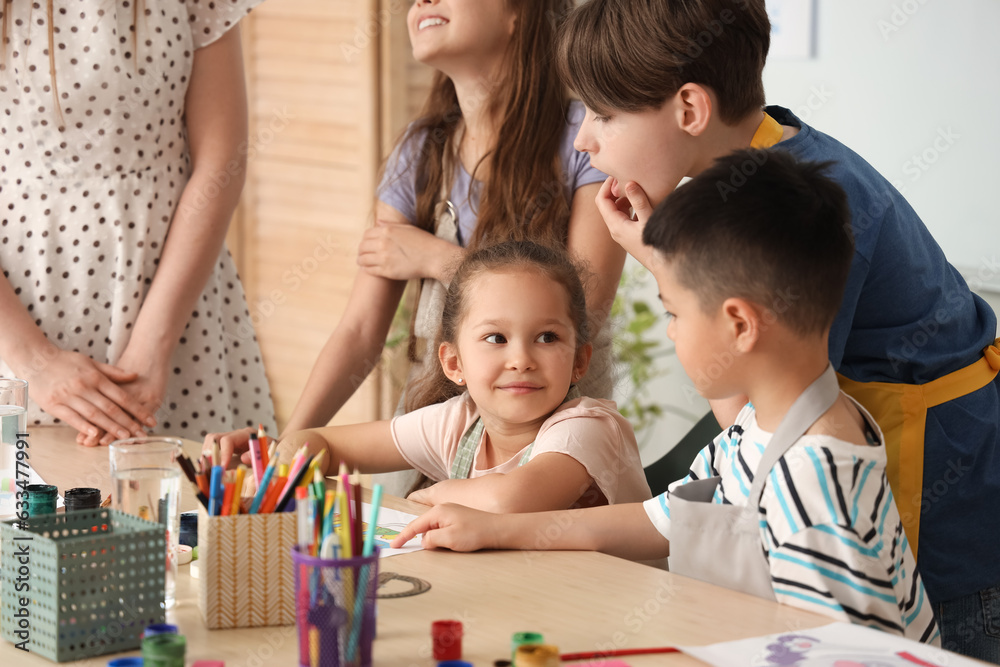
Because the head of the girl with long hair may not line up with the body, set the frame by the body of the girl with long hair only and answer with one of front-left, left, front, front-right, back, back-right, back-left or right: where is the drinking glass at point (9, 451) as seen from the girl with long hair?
front

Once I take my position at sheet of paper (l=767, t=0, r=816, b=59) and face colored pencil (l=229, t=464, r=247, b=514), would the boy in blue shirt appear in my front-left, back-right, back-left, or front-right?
front-left

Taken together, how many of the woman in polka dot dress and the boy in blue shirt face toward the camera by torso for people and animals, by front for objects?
1

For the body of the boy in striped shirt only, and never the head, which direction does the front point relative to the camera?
to the viewer's left

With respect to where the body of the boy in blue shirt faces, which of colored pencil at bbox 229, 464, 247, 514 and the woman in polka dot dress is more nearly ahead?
the woman in polka dot dress

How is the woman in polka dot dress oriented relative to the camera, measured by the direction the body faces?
toward the camera

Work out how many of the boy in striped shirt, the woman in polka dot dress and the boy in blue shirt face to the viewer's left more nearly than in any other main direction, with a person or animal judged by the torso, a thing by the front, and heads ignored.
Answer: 2

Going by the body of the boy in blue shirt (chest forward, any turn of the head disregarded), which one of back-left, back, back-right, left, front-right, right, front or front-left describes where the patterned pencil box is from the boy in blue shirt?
front-left

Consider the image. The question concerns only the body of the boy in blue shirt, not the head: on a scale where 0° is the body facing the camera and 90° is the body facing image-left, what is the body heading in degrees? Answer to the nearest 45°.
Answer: approximately 90°

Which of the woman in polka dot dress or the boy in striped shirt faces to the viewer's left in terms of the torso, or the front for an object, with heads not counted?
the boy in striped shirt

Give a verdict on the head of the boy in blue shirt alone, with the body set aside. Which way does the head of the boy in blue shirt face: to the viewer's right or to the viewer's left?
to the viewer's left

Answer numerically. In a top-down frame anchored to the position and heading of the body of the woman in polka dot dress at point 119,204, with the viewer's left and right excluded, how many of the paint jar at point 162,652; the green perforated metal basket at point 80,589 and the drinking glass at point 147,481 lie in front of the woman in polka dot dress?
3

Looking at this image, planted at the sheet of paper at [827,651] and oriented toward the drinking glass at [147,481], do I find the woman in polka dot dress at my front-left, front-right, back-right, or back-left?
front-right

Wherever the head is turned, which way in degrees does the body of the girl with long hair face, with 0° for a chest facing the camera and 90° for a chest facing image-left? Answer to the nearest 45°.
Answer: approximately 45°
